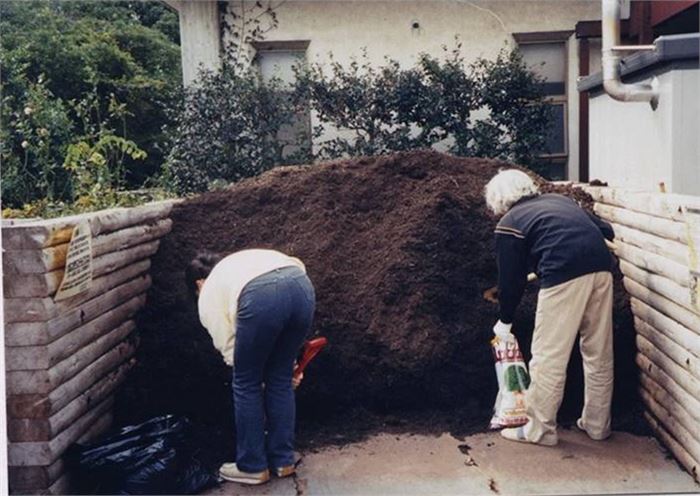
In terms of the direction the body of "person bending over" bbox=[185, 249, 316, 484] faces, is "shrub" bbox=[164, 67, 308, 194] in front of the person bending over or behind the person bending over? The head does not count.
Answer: in front

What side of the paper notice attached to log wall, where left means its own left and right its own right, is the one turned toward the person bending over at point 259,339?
front

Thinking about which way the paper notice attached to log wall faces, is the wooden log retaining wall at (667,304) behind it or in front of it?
in front

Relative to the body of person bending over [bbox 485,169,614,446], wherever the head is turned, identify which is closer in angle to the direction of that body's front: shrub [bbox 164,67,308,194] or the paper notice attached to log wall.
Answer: the shrub

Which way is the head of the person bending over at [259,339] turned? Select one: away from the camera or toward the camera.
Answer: away from the camera

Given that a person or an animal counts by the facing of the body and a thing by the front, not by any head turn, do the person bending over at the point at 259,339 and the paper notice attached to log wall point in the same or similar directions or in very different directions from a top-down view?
very different directions

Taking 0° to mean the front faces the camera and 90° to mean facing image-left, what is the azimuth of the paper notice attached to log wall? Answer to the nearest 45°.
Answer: approximately 315°

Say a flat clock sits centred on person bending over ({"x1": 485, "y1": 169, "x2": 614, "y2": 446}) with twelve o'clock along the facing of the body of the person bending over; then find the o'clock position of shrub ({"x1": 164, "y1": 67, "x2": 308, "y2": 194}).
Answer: The shrub is roughly at 12 o'clock from the person bending over.

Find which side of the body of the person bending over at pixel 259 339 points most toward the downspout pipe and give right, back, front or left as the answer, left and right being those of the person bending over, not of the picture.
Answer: right

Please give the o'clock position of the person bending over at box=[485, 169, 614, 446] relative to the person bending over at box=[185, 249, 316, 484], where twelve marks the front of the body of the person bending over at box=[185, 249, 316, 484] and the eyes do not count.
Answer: the person bending over at box=[485, 169, 614, 446] is roughly at 4 o'clock from the person bending over at box=[185, 249, 316, 484].

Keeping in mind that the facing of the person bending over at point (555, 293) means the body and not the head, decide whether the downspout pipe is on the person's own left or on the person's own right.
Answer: on the person's own right

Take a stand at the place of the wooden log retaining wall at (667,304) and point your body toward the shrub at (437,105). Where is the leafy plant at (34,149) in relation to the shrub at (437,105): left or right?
left

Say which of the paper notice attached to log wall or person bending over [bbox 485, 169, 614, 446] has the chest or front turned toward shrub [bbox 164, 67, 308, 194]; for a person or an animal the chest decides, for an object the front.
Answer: the person bending over

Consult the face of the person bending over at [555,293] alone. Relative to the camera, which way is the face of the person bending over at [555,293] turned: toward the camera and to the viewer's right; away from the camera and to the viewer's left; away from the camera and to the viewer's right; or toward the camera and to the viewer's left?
away from the camera and to the viewer's left

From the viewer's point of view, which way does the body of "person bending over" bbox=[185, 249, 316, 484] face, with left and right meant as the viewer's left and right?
facing away from the viewer and to the left of the viewer

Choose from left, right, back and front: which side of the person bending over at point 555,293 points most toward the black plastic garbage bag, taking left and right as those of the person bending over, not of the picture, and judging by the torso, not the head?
left

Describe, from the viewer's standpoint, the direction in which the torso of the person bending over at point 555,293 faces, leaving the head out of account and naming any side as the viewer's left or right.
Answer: facing away from the viewer and to the left of the viewer

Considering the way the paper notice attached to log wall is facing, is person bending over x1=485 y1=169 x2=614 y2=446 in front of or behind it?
in front

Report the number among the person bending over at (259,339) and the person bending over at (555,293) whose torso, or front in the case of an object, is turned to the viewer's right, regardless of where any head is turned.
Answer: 0
